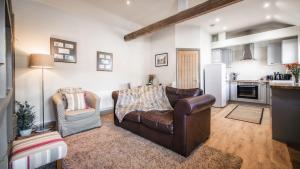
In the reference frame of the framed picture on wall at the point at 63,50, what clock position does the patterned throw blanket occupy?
The patterned throw blanket is roughly at 12 o'clock from the framed picture on wall.

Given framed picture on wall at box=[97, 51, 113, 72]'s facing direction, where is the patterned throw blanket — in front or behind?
in front

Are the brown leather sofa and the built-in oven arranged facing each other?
no

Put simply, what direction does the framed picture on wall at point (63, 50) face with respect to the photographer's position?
facing the viewer and to the right of the viewer

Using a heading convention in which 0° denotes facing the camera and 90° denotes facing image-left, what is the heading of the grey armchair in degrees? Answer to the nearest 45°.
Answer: approximately 315°

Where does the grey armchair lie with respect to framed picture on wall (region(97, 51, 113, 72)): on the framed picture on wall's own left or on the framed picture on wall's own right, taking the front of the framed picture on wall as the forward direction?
on the framed picture on wall's own right

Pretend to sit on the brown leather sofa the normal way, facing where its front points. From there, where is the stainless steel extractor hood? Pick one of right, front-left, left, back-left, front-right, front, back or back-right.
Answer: back

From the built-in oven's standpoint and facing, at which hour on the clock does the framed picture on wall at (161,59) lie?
The framed picture on wall is roughly at 2 o'clock from the built-in oven.

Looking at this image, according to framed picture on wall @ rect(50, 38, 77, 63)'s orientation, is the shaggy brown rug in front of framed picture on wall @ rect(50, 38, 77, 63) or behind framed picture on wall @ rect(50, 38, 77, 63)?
in front

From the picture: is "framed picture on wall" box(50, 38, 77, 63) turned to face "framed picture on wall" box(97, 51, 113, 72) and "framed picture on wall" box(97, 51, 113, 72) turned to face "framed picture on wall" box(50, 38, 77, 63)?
no

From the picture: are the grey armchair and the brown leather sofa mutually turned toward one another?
no

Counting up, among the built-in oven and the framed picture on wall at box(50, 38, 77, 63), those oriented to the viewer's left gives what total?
0

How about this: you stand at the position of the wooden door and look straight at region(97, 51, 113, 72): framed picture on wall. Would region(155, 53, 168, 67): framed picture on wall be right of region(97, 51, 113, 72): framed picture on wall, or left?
right

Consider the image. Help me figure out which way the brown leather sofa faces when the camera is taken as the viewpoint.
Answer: facing the viewer and to the left of the viewer

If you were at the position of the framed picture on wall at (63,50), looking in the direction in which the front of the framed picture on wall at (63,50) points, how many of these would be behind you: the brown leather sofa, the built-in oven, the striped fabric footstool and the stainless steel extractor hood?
0

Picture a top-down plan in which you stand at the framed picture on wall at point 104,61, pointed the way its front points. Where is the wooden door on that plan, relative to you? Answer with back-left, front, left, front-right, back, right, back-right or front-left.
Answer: front-left

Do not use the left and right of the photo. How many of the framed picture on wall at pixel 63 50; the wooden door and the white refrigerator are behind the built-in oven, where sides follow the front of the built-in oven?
0

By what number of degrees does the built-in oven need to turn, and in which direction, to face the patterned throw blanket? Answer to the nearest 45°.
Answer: approximately 45° to its right

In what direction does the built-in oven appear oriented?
toward the camera

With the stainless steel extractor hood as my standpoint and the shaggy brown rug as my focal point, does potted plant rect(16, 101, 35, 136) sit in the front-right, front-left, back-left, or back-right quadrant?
front-right

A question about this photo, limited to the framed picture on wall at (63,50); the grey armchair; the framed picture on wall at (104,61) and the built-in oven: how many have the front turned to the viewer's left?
0

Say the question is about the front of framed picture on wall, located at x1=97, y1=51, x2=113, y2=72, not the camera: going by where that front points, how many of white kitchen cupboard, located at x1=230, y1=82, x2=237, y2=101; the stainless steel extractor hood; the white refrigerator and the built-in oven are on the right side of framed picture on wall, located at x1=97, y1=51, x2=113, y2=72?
0

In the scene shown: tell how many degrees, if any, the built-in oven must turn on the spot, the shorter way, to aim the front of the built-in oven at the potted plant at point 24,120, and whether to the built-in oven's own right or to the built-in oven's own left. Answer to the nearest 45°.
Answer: approximately 45° to the built-in oven's own right
